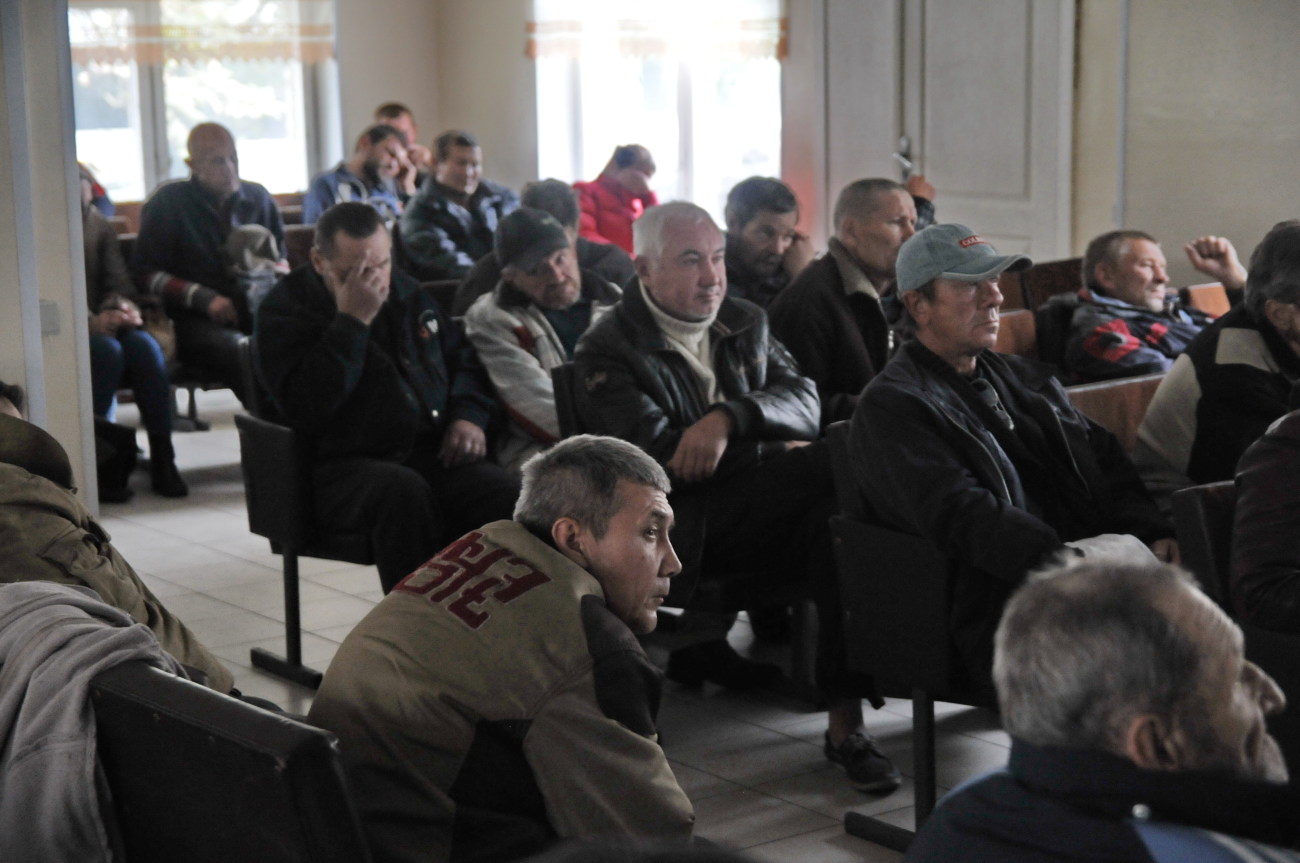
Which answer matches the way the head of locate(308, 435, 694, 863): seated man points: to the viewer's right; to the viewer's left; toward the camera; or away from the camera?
to the viewer's right

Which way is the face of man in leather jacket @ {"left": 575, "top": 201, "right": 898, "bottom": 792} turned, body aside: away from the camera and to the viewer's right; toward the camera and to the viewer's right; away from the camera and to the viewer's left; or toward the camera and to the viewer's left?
toward the camera and to the viewer's right

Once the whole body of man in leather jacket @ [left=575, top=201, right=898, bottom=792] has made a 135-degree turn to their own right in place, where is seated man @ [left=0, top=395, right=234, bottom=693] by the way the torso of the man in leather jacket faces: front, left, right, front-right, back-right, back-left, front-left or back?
front-left

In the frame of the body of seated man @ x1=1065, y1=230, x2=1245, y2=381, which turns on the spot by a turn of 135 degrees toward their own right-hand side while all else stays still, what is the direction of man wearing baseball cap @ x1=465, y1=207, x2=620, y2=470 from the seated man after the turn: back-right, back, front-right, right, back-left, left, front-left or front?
front-left

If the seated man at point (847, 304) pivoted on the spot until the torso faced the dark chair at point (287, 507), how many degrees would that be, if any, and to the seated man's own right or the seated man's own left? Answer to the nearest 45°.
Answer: approximately 135° to the seated man's own right
